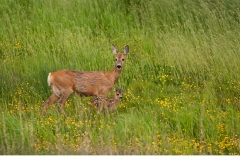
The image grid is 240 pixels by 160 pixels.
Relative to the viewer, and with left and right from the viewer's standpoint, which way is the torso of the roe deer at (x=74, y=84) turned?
facing to the right of the viewer

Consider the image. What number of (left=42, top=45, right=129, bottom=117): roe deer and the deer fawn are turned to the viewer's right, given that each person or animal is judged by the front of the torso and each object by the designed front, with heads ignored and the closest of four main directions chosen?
2

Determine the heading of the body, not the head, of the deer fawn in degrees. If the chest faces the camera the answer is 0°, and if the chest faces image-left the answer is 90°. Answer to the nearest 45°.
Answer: approximately 270°

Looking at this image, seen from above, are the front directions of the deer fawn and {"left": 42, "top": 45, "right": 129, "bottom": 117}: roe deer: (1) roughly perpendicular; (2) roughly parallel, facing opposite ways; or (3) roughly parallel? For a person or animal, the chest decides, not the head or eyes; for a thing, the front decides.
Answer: roughly parallel
